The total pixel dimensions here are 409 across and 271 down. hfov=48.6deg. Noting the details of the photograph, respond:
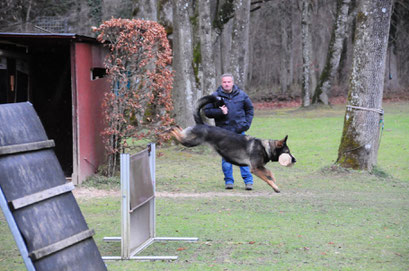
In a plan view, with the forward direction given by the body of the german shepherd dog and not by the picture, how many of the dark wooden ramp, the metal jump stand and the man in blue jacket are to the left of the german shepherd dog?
1

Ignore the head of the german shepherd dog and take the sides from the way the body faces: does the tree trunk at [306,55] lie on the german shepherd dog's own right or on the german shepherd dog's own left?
on the german shepherd dog's own left

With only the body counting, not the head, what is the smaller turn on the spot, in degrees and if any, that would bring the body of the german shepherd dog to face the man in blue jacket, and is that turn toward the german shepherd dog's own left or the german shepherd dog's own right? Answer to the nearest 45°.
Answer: approximately 90° to the german shepherd dog's own left

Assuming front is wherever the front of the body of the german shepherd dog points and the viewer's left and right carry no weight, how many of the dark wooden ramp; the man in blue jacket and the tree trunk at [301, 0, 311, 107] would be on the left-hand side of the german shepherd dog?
2

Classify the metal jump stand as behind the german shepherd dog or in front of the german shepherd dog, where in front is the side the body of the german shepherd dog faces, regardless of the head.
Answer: behind

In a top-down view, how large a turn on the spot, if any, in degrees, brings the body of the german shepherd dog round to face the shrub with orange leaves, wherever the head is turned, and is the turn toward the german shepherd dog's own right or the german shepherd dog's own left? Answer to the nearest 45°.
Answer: approximately 135° to the german shepherd dog's own left

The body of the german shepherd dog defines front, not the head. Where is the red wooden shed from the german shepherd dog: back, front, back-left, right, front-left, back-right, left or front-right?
back-left

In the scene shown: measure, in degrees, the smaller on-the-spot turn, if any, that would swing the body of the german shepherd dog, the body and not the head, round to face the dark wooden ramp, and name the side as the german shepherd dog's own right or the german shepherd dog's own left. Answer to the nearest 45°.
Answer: approximately 135° to the german shepherd dog's own right

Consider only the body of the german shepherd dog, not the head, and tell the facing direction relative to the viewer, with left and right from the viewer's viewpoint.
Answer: facing to the right of the viewer
